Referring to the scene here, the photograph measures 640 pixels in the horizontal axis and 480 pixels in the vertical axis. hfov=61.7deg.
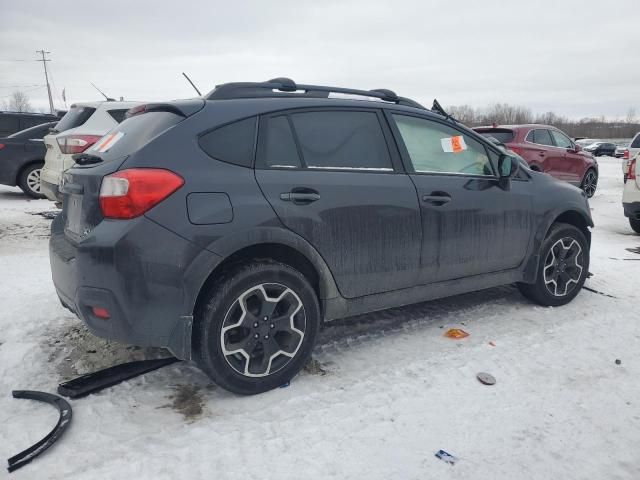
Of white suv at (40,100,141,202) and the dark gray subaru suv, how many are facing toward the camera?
0

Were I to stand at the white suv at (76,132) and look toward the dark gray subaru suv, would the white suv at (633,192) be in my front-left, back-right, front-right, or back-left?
front-left

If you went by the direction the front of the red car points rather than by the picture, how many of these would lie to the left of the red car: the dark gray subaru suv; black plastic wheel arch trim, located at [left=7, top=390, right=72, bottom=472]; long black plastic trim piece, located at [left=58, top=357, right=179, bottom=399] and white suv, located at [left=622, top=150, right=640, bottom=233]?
0

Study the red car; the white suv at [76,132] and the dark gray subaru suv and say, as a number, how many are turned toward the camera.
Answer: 0

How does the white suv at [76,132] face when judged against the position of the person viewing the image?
facing away from the viewer and to the right of the viewer

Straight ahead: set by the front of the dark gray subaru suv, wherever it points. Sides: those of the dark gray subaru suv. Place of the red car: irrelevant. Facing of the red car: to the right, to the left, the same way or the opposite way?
the same way

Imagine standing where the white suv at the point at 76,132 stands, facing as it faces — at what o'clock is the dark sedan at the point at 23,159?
The dark sedan is roughly at 10 o'clock from the white suv.

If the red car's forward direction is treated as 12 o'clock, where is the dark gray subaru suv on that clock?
The dark gray subaru suv is roughly at 5 o'clock from the red car.

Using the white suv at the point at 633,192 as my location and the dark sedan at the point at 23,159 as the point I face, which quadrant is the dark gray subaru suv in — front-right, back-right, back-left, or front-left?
front-left

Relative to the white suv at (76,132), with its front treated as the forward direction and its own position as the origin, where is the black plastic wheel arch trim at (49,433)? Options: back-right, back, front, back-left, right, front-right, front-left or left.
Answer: back-right

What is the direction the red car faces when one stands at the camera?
facing away from the viewer and to the right of the viewer

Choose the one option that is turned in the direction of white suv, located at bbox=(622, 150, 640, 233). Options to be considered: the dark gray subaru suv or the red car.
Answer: the dark gray subaru suv

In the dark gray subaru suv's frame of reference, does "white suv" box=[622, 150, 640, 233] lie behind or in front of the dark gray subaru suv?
in front

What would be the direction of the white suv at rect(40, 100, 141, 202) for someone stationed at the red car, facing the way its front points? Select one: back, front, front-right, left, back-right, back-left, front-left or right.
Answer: back

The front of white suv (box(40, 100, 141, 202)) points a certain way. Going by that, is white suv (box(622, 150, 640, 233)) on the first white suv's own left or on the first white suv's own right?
on the first white suv's own right

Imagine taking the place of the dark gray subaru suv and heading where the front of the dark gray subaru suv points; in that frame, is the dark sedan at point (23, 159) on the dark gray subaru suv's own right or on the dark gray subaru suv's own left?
on the dark gray subaru suv's own left

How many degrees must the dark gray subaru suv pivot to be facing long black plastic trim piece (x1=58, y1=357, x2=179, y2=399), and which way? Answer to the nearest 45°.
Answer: approximately 135° to its left

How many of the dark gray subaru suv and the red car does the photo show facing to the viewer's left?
0

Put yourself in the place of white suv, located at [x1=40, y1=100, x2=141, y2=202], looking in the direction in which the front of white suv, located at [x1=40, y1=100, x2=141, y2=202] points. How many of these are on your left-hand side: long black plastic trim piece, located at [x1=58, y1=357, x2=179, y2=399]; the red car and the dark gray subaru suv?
0

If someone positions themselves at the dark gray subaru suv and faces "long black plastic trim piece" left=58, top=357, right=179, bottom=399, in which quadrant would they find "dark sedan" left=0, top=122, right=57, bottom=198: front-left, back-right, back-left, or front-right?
front-right
